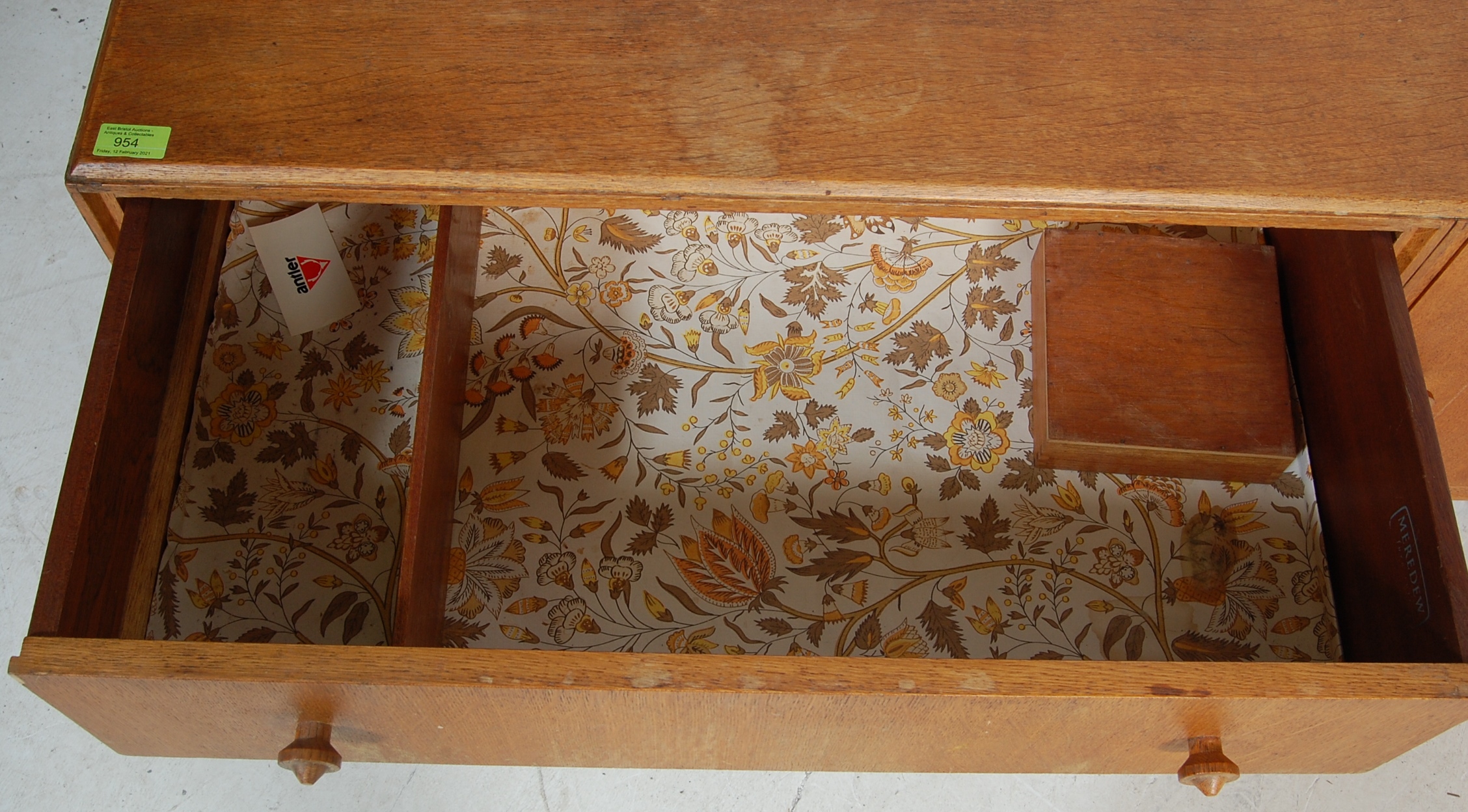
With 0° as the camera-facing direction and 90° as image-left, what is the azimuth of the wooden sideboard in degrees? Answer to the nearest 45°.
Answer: approximately 0°
